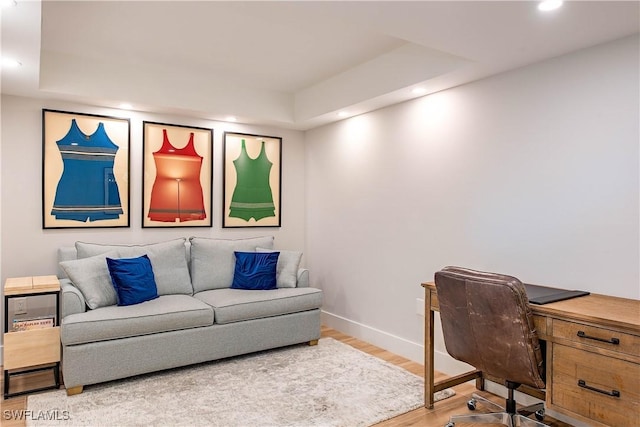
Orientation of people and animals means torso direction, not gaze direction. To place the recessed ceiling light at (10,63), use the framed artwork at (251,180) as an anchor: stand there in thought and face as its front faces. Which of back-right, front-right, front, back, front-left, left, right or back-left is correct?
right

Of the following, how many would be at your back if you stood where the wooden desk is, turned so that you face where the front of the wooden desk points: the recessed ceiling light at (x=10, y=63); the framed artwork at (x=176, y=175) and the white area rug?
0

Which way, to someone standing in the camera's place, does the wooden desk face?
facing the viewer and to the left of the viewer

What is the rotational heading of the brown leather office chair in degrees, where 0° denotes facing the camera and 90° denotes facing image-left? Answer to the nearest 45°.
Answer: approximately 225°

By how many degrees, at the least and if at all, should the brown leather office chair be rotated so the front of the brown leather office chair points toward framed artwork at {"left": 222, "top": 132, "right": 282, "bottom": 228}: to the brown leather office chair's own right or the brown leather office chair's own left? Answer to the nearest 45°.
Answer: approximately 90° to the brown leather office chair's own left

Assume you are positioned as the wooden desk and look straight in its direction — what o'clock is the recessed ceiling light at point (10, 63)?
The recessed ceiling light is roughly at 1 o'clock from the wooden desk.

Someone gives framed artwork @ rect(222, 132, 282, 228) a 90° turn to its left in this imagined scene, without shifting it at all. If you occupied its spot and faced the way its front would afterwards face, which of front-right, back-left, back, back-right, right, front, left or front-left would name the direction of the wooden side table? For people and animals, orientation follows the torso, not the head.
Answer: back

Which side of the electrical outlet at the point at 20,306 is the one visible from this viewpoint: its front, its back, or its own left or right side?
front

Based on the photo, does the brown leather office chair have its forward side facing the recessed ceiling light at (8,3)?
no

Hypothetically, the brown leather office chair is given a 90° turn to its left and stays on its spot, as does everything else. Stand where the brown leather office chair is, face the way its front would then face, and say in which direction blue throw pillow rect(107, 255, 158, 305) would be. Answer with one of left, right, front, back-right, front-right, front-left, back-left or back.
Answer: front-left

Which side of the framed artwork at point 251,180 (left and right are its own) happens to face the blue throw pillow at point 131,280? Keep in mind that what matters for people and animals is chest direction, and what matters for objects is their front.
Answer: right

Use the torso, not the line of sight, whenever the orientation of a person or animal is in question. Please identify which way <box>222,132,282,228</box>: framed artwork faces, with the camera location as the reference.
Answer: facing the viewer and to the right of the viewer

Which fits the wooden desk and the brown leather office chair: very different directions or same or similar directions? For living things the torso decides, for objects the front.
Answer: very different directions
